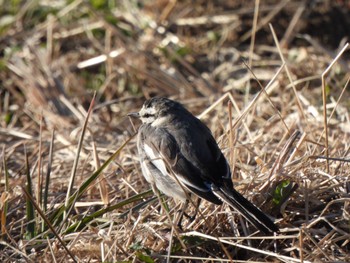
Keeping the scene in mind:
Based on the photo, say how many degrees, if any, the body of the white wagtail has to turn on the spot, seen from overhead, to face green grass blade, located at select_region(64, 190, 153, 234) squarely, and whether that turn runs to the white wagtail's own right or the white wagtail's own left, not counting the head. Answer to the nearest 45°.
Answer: approximately 45° to the white wagtail's own left

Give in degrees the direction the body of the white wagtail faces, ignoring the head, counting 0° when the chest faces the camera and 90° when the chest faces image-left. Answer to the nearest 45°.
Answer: approximately 135°
